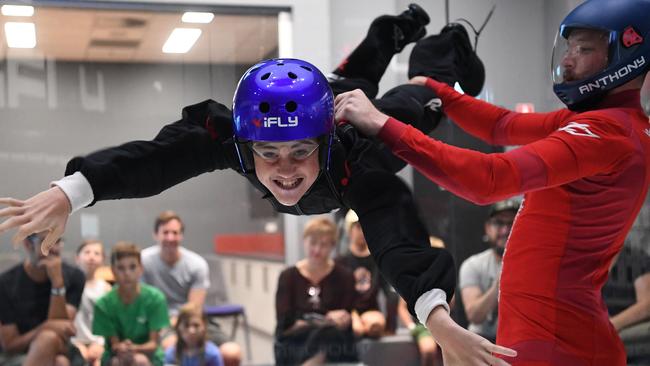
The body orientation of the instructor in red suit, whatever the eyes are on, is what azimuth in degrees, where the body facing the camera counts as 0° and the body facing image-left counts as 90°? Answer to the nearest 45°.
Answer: approximately 90°

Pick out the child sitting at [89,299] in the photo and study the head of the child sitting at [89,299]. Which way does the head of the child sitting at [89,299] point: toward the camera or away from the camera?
toward the camera

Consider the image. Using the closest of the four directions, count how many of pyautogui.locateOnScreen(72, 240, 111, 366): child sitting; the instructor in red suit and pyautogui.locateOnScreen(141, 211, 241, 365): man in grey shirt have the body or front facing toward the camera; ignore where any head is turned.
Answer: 2

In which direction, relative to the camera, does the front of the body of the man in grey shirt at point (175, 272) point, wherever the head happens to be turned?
toward the camera

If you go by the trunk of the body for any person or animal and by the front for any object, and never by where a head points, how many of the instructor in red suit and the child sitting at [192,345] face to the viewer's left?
1

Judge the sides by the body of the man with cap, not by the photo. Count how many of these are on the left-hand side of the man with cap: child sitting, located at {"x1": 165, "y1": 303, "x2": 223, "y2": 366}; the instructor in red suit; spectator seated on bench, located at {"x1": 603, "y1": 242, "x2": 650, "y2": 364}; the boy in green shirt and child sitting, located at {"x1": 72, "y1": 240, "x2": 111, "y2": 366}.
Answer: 1

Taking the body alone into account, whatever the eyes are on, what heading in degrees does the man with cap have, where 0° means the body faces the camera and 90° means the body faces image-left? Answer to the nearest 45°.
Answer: approximately 315°

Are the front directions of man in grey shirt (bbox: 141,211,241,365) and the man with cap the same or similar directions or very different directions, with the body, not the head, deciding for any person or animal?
same or similar directions

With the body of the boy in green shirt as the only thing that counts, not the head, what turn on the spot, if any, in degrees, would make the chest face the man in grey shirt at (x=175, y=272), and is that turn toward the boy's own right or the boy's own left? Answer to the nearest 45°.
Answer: approximately 135° to the boy's own left

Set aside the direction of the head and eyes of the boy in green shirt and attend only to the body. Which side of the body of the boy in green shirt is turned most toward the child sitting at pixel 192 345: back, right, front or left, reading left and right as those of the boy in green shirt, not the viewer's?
left

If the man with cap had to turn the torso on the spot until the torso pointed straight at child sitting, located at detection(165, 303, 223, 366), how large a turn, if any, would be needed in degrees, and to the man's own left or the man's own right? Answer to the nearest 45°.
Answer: approximately 135° to the man's own right

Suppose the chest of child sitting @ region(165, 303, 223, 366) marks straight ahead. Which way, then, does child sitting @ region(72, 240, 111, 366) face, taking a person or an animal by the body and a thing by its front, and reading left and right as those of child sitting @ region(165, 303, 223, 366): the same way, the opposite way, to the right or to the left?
the same way

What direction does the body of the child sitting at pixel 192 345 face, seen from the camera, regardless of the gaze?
toward the camera

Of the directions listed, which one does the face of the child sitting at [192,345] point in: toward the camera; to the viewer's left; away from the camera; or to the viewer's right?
toward the camera

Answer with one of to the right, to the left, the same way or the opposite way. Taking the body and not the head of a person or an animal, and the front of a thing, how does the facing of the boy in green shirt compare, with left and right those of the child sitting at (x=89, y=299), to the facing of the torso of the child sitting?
the same way

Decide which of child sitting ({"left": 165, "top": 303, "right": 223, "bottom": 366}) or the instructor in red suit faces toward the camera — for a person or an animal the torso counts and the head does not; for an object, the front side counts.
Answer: the child sitting

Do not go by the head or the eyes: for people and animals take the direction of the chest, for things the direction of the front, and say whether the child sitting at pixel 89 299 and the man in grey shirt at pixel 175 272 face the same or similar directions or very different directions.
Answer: same or similar directions

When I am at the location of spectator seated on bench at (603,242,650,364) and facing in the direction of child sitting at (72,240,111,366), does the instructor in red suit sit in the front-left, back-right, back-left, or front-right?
front-left

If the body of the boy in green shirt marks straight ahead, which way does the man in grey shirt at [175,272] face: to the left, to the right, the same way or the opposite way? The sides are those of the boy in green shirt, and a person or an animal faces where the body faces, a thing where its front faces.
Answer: the same way
